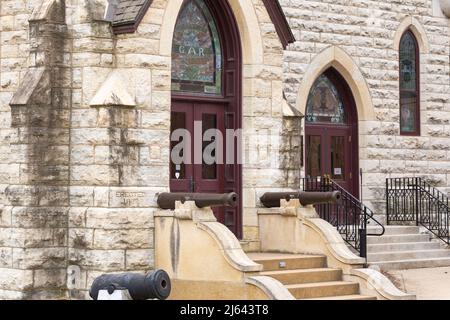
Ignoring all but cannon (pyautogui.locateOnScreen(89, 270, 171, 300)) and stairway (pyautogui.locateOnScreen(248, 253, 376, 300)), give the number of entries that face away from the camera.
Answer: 0

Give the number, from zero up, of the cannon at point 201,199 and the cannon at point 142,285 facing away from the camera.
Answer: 0

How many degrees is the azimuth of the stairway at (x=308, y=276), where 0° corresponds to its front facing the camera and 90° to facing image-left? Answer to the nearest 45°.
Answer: approximately 315°

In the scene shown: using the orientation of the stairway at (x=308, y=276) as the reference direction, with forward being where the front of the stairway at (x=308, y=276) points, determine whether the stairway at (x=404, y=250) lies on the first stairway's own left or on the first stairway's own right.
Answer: on the first stairway's own left
